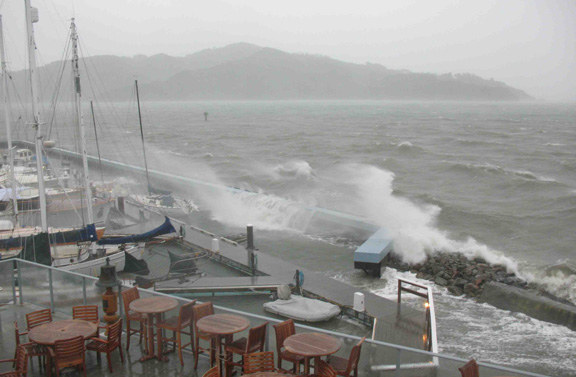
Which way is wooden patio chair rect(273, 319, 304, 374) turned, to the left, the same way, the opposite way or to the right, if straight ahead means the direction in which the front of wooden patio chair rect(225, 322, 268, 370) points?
the opposite way

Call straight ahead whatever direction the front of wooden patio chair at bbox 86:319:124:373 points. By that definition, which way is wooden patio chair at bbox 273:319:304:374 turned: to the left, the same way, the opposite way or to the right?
the opposite way

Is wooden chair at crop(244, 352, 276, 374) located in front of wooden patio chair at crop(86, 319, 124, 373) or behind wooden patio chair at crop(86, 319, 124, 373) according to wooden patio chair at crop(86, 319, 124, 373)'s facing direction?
behind

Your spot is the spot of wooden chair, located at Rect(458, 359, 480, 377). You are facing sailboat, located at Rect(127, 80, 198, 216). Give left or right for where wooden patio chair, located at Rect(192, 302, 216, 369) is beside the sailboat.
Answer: left

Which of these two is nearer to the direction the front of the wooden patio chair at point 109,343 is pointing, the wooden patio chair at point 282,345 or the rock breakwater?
the rock breakwater

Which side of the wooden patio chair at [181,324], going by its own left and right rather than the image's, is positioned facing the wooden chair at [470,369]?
back

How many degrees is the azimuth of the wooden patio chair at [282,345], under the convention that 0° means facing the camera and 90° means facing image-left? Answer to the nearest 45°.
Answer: approximately 315°

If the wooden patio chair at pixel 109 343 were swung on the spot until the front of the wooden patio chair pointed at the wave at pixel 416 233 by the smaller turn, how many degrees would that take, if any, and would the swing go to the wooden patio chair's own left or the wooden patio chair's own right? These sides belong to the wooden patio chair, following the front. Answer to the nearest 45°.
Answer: approximately 90° to the wooden patio chair's own right

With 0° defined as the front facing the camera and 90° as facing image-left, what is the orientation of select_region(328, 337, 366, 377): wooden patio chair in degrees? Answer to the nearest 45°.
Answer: approximately 135°

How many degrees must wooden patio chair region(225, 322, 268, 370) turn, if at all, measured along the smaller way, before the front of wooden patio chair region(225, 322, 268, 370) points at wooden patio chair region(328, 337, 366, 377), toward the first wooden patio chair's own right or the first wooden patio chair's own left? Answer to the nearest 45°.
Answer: approximately 180°

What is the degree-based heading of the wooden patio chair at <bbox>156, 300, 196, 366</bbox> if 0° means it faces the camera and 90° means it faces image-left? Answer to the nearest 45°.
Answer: approximately 135°

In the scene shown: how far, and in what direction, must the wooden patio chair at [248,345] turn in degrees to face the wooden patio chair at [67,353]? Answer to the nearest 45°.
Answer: approximately 45° to its left

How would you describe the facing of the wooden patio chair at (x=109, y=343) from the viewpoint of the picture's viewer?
facing away from the viewer and to the left of the viewer

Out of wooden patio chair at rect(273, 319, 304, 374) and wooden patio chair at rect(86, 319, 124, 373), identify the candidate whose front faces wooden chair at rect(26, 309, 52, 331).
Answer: wooden patio chair at rect(86, 319, 124, 373)
